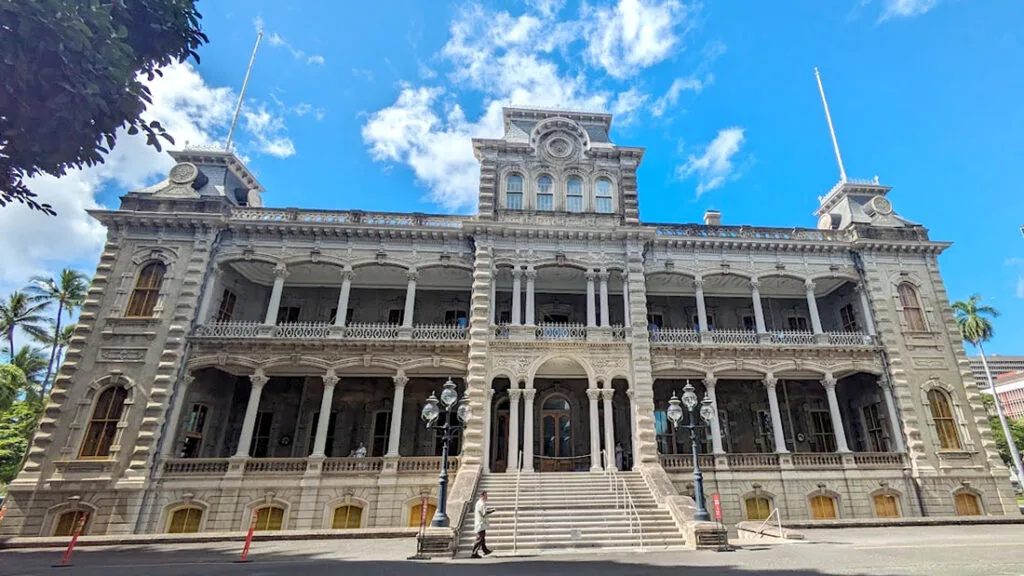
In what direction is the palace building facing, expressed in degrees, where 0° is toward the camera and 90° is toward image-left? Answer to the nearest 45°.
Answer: approximately 0°

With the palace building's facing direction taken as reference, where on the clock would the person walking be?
The person walking is roughly at 12 o'clock from the palace building.
